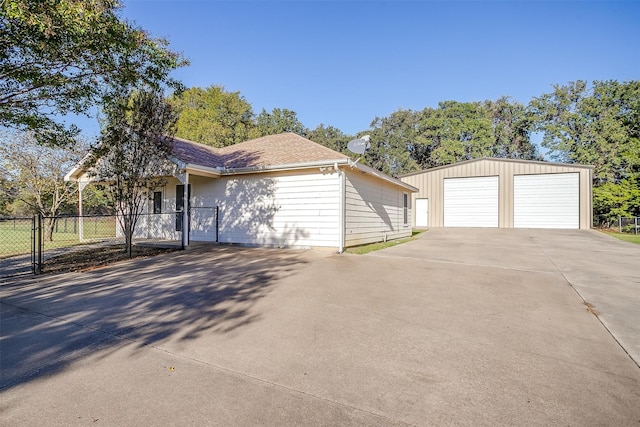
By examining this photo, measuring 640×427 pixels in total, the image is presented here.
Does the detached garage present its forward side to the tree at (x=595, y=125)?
no

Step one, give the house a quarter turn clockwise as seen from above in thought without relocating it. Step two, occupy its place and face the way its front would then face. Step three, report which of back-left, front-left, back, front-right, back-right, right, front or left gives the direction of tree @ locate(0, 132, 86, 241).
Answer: front

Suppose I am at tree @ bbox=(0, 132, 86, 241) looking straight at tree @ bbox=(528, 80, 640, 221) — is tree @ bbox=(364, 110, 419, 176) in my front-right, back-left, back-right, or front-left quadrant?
front-left

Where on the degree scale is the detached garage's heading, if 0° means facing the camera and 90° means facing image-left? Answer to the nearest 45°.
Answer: approximately 0°

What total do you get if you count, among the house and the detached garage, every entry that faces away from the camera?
0

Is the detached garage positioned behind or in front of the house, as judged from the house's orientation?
behind

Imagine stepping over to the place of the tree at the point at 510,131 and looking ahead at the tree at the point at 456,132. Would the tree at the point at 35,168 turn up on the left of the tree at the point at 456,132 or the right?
left

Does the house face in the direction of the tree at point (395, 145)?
no

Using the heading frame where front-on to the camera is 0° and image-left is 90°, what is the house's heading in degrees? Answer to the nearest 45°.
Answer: approximately 45°

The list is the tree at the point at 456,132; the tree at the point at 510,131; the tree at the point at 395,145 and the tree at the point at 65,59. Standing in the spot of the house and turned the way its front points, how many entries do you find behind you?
3

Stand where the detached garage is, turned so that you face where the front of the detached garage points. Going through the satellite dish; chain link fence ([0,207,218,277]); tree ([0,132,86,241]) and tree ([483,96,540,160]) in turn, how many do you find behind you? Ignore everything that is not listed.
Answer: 1

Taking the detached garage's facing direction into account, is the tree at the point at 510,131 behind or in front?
behind

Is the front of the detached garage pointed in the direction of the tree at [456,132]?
no

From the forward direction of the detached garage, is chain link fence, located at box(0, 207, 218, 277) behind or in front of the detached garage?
in front
